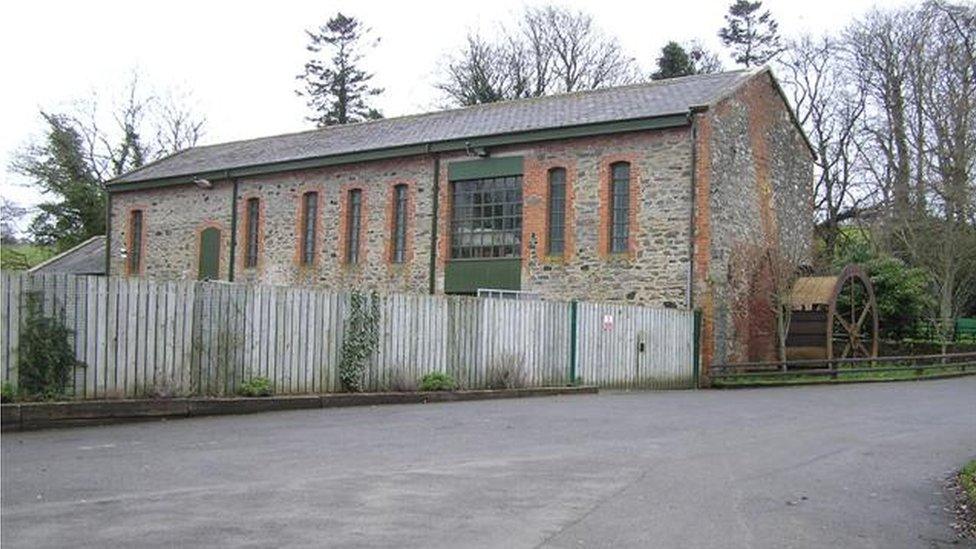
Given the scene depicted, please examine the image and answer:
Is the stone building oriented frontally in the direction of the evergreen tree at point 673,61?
no

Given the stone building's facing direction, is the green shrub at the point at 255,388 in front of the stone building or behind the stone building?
in front

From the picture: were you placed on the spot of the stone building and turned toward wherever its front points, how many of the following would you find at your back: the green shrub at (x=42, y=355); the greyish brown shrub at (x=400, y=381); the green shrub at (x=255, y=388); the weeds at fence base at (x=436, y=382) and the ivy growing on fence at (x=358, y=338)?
0

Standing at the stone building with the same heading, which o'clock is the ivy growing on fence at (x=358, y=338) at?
The ivy growing on fence is roughly at 11 o'clock from the stone building.

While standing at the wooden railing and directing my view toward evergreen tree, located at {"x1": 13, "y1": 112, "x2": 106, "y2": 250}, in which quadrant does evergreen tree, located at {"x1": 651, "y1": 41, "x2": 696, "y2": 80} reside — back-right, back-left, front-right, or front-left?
front-right

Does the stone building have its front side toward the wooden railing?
no

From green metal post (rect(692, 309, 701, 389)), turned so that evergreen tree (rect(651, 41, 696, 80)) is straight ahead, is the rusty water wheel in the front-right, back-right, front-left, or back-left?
front-right

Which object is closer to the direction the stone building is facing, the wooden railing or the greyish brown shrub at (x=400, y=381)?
the greyish brown shrub

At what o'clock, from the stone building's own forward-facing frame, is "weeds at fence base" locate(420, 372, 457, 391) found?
The weeds at fence base is roughly at 11 o'clock from the stone building.

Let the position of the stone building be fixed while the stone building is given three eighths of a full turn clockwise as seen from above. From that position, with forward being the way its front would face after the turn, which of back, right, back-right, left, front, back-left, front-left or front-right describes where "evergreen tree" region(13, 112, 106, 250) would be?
front-left

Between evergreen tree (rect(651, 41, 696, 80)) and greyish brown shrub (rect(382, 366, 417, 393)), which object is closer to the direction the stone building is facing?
the greyish brown shrub

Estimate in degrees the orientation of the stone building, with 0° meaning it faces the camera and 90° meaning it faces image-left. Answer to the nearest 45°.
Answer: approximately 45°

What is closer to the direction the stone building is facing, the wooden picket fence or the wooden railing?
the wooden picket fence
